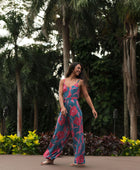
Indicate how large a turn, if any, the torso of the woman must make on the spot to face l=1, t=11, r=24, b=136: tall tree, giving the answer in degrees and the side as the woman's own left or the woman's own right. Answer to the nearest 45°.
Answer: approximately 135° to the woman's own right

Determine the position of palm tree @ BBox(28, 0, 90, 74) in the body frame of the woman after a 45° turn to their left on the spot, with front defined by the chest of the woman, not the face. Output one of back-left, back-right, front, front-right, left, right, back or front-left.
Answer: back

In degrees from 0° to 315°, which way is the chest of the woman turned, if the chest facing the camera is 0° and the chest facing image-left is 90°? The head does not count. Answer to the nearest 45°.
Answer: approximately 45°

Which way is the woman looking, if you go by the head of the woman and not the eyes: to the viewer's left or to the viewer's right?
to the viewer's right

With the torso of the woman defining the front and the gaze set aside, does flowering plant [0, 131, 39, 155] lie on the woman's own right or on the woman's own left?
on the woman's own right

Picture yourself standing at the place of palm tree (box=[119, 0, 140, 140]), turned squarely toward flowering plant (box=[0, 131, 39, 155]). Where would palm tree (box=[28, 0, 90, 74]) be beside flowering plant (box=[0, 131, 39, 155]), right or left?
right
